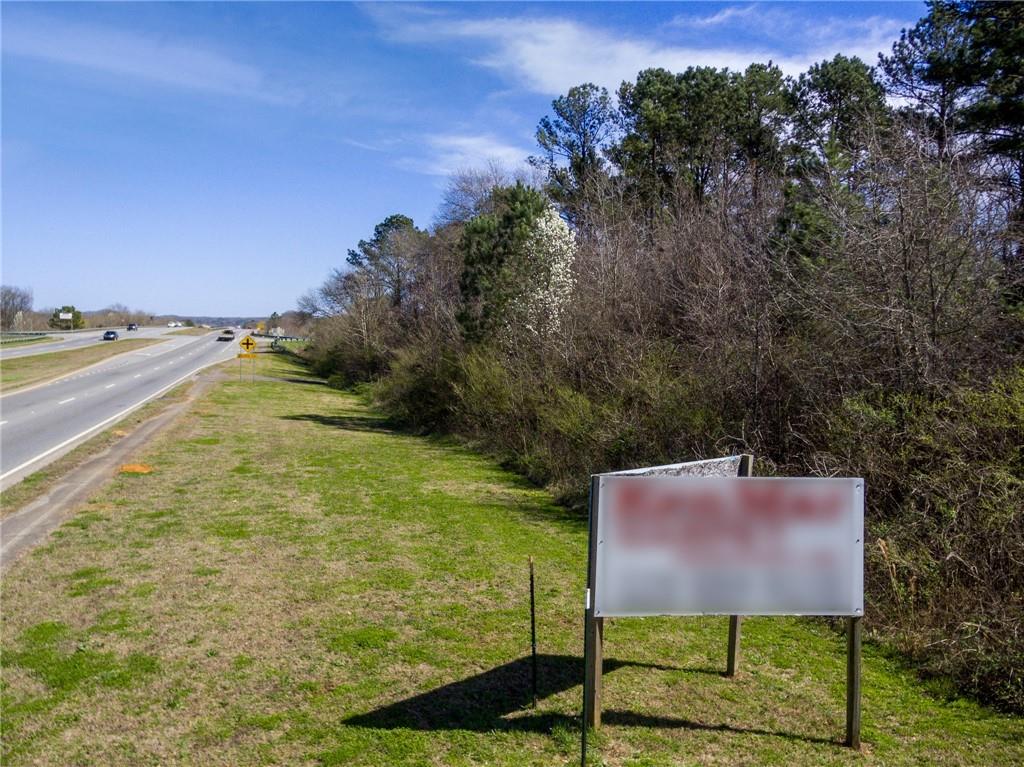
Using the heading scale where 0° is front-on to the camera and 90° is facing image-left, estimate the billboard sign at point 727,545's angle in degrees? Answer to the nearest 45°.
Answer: approximately 0°

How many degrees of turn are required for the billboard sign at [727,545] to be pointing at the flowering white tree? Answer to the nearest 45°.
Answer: approximately 180°
